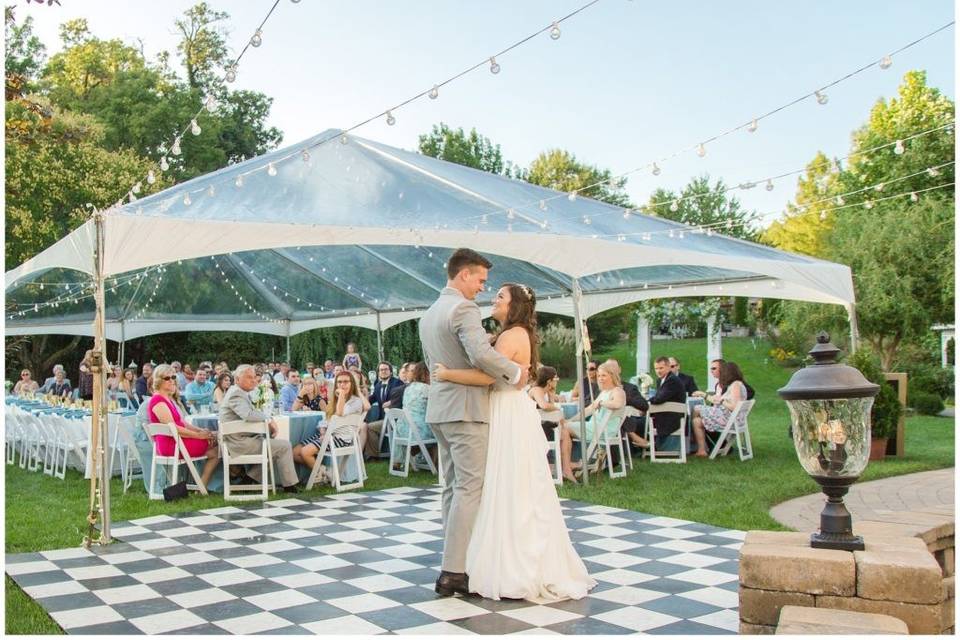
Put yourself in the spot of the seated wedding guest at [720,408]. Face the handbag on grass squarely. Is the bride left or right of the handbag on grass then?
left

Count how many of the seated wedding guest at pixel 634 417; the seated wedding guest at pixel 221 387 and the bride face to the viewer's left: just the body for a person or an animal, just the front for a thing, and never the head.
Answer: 2

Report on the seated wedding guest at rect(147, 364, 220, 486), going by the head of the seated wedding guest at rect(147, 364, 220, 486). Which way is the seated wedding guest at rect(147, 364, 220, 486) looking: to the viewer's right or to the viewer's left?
to the viewer's right

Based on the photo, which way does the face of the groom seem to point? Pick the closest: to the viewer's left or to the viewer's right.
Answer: to the viewer's right

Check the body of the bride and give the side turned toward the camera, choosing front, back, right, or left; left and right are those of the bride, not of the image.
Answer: left

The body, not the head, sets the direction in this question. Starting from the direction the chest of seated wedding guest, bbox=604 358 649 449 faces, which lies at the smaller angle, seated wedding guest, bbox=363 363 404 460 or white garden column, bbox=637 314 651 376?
the seated wedding guest

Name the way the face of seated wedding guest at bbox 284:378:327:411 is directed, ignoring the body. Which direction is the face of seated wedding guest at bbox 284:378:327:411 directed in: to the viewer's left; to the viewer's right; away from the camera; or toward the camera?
toward the camera

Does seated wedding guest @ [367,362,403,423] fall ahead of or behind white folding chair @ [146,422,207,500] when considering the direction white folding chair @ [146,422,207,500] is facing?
ahead
